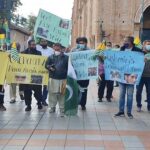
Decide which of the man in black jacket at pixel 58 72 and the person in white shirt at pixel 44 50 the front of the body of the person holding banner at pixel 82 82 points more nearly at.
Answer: the man in black jacket

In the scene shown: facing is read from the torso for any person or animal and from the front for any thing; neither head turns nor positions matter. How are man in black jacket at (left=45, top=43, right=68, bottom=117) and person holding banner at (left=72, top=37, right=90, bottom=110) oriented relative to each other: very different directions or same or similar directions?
same or similar directions

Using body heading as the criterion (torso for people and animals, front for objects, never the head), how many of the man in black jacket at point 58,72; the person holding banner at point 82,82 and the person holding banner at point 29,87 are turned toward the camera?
3

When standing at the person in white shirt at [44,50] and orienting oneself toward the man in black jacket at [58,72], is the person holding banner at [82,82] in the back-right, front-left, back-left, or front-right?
front-left

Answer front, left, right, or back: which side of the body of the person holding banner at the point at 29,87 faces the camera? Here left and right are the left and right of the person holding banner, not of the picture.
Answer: front

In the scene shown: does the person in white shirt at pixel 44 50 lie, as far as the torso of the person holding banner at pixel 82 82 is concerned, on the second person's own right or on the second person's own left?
on the second person's own right

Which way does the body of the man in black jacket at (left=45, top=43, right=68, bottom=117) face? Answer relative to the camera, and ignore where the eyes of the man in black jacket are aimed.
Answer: toward the camera

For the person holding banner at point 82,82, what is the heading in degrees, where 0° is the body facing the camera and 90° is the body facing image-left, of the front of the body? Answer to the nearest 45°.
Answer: approximately 0°

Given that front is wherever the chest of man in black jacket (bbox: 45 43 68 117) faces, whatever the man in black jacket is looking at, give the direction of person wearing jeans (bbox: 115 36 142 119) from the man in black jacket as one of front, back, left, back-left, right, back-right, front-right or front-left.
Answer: left

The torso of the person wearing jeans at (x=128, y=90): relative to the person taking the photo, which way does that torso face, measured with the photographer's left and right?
facing the viewer and to the left of the viewer

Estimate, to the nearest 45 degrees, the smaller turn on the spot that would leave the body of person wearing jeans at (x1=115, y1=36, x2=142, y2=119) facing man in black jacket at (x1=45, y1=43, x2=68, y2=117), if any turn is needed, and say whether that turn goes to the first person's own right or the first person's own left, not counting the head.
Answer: approximately 45° to the first person's own right
